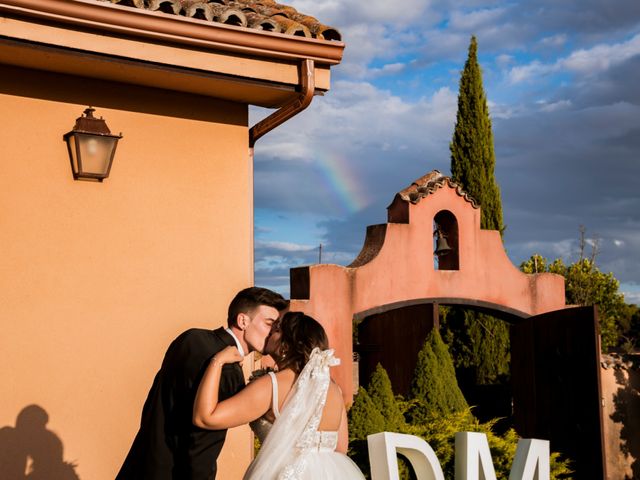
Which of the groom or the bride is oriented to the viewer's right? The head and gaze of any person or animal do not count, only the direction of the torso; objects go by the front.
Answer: the groom

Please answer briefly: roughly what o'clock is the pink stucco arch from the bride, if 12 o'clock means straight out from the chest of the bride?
The pink stucco arch is roughly at 2 o'clock from the bride.

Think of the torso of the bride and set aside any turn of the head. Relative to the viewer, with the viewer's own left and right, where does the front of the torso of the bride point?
facing away from the viewer and to the left of the viewer

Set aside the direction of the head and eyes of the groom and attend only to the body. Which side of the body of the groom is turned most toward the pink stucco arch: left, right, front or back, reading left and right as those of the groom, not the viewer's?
left

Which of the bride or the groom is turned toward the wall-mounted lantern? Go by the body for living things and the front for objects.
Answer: the bride

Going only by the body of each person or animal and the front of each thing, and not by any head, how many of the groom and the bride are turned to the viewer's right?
1

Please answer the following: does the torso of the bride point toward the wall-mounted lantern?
yes

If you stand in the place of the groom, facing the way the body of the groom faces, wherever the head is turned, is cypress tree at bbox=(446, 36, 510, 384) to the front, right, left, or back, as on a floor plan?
left

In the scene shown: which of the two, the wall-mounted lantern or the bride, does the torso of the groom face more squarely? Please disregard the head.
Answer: the bride

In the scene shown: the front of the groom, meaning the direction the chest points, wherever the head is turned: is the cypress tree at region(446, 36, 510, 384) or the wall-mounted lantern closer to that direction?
the cypress tree

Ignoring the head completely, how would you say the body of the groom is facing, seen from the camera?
to the viewer's right

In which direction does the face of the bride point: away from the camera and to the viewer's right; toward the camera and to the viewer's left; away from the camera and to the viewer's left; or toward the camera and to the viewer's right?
away from the camera and to the viewer's left

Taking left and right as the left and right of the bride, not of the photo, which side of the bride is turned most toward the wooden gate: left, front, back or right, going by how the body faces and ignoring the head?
right
